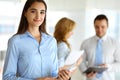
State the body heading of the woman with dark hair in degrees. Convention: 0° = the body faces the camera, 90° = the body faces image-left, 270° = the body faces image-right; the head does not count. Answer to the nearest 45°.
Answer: approximately 315°

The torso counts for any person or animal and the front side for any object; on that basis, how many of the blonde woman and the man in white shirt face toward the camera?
1

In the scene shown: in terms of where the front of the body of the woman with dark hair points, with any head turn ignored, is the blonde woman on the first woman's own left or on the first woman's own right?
on the first woman's own left

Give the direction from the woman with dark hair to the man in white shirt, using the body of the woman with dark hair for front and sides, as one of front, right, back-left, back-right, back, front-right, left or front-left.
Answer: left

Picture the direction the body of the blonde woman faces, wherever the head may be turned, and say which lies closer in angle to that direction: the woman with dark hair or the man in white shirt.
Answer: the man in white shirt

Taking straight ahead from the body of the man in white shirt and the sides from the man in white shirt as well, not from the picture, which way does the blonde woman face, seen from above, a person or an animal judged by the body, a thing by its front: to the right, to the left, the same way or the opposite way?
to the left

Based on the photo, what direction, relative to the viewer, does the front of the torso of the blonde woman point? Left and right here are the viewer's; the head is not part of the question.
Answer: facing to the right of the viewer

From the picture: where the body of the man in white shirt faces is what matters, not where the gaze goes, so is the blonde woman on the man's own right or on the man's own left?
on the man's own right

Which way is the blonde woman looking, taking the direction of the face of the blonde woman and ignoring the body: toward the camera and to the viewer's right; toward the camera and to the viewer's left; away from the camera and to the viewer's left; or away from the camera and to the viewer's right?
away from the camera and to the viewer's right

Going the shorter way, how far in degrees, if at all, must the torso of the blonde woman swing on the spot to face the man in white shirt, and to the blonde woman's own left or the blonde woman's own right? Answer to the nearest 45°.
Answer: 0° — they already face them

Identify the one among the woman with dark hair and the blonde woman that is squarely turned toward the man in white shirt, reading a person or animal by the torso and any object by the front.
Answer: the blonde woman

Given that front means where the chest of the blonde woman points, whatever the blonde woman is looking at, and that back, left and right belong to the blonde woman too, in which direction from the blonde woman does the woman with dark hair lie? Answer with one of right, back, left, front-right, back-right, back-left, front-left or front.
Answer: right
